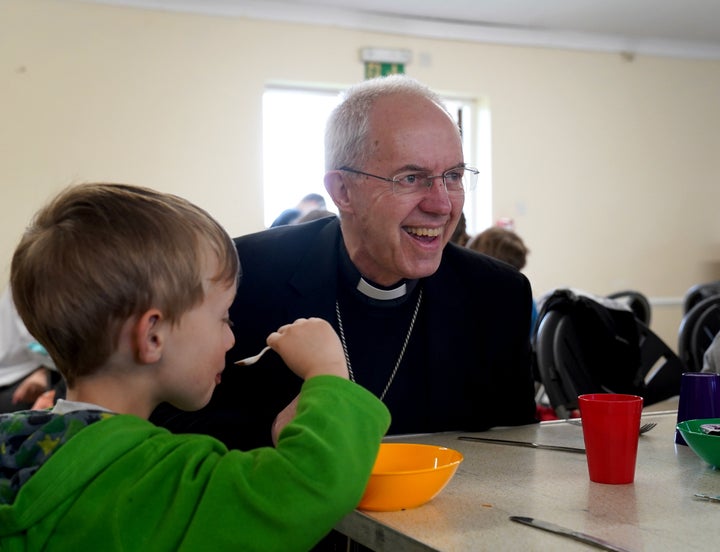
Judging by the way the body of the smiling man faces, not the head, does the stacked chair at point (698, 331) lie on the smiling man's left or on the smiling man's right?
on the smiling man's left

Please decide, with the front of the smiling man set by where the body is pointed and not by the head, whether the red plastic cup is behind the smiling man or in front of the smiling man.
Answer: in front

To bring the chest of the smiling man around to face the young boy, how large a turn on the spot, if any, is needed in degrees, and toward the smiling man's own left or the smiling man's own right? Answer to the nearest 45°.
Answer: approximately 45° to the smiling man's own right

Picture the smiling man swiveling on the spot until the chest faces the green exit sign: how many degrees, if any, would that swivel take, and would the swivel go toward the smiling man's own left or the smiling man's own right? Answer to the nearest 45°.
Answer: approximately 135° to the smiling man's own left

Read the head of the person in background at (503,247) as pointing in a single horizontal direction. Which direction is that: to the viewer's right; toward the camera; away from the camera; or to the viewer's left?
away from the camera

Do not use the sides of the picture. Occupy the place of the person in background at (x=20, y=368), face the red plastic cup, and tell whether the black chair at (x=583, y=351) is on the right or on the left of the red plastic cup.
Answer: left

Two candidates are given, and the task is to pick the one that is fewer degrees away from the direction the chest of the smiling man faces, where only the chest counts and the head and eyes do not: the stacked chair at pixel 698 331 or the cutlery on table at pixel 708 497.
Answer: the cutlery on table

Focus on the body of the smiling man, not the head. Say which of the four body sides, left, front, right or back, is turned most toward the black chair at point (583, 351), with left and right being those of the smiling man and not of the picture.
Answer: left

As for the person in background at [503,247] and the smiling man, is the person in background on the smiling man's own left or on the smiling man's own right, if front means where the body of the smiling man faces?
on the smiling man's own left

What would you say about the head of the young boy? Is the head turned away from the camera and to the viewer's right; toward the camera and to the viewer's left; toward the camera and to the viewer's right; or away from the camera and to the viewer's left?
away from the camera and to the viewer's right

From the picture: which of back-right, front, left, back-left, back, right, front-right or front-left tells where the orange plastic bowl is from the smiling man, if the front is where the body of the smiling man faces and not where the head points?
front-right
